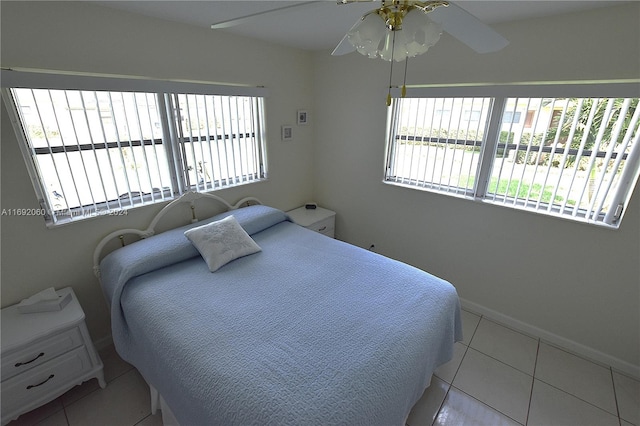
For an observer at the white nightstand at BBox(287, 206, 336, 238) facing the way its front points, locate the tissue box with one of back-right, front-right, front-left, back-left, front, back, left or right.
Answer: right

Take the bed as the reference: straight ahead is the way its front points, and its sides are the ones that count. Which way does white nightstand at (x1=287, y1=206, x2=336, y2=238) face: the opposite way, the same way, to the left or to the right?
the same way

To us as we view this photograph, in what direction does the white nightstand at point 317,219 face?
facing the viewer and to the right of the viewer

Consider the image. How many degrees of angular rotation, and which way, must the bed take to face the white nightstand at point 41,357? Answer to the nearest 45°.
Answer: approximately 135° to its right

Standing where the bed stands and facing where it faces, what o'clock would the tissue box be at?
The tissue box is roughly at 5 o'clock from the bed.

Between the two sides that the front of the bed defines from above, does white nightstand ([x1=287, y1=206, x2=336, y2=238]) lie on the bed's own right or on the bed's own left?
on the bed's own left

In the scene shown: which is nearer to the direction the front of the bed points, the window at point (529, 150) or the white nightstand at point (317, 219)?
the window

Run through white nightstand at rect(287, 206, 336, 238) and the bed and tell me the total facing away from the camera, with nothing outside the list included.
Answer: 0

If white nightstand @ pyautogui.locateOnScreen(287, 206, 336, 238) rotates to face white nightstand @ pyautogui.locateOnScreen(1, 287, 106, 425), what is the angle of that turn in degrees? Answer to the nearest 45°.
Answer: approximately 90° to its right
